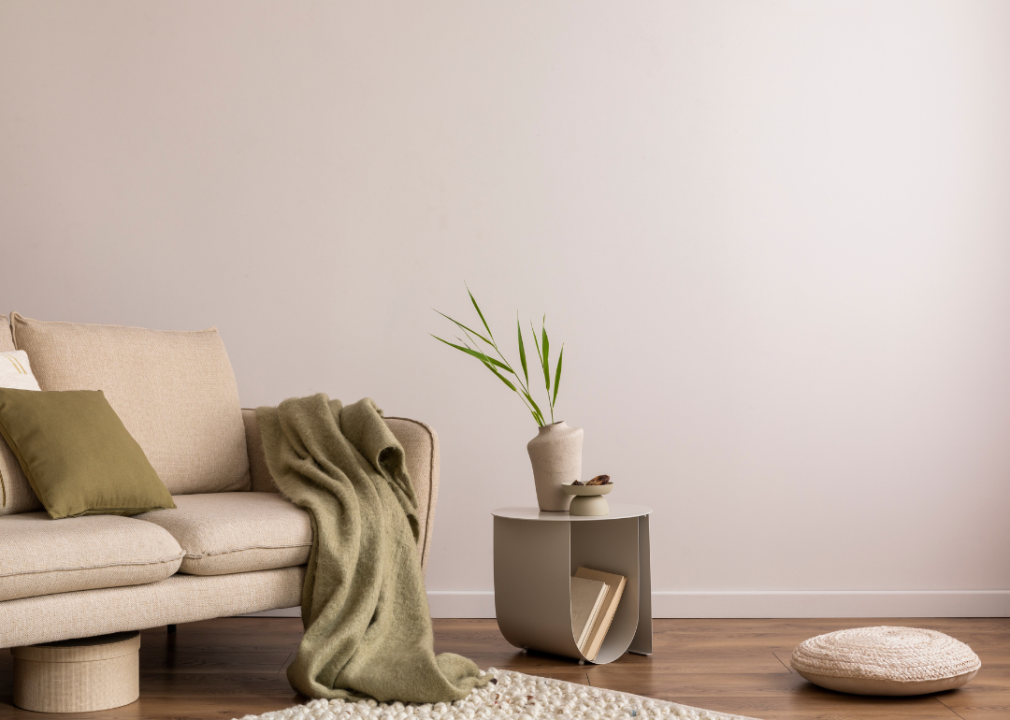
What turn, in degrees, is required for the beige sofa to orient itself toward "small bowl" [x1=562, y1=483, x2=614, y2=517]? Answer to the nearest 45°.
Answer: approximately 45° to its left

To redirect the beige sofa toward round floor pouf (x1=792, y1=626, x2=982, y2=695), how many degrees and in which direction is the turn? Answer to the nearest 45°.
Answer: approximately 45° to its left

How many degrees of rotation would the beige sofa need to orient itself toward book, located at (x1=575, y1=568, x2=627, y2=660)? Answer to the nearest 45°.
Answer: approximately 45° to its left

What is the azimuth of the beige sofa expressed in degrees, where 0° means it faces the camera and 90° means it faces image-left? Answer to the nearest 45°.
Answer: approximately 315°

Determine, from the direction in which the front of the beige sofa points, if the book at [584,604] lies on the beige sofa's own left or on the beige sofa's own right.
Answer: on the beige sofa's own left
